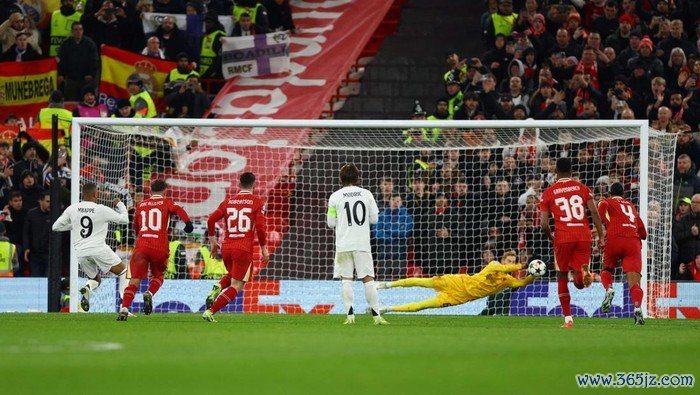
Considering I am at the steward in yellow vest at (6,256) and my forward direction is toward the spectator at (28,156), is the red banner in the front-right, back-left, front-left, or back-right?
front-right

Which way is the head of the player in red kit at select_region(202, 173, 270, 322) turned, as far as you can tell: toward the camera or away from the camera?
away from the camera

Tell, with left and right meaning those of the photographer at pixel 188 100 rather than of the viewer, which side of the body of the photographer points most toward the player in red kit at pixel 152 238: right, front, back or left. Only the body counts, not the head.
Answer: front

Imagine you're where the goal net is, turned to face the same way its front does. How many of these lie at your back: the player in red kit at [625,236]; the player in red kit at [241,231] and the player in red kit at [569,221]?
0

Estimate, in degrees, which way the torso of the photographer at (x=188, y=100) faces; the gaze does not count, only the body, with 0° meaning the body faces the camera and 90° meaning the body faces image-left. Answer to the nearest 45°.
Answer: approximately 0°

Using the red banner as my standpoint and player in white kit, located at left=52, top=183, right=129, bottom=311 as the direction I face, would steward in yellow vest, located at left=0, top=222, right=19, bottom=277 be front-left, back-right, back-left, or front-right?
front-right

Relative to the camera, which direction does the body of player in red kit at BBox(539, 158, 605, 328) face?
away from the camera

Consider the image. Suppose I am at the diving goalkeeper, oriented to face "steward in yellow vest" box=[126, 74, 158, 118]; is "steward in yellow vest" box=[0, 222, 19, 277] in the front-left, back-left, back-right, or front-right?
front-left

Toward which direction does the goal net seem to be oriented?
toward the camera

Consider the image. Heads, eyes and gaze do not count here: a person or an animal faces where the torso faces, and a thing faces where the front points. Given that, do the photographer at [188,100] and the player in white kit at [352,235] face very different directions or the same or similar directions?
very different directions

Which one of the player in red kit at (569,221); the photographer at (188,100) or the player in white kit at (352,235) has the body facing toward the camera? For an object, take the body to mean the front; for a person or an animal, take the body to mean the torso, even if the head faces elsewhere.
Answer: the photographer

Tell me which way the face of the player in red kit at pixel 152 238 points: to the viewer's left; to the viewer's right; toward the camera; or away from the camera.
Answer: away from the camera

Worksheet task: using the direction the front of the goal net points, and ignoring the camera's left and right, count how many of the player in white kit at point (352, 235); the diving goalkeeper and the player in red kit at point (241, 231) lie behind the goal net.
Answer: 0

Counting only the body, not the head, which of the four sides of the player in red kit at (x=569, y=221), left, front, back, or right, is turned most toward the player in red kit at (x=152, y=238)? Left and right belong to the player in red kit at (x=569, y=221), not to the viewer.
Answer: left

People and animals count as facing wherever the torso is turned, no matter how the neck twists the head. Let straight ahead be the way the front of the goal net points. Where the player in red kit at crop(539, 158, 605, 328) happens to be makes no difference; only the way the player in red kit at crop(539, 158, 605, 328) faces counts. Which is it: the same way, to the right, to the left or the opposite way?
the opposite way

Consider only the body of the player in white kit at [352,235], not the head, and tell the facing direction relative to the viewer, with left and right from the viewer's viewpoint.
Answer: facing away from the viewer
